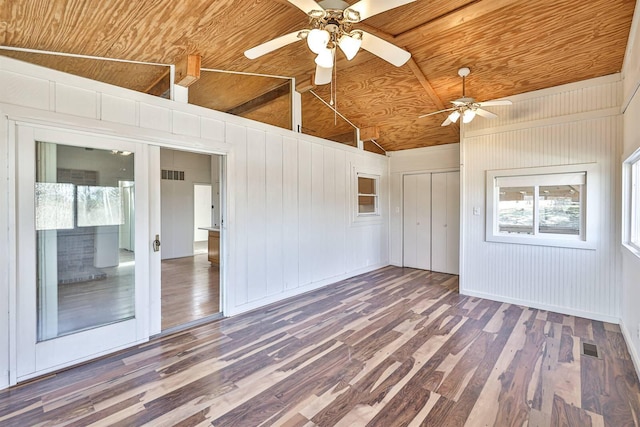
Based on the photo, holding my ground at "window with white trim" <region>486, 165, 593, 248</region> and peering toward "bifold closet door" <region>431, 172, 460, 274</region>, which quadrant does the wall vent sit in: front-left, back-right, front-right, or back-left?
front-left

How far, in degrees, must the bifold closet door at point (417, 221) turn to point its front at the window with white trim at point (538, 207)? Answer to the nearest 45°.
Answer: approximately 45° to its left

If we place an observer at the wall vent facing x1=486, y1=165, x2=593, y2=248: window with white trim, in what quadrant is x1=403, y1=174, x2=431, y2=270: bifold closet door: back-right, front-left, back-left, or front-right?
front-left

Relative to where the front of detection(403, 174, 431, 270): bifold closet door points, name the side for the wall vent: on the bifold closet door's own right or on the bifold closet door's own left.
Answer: on the bifold closet door's own right

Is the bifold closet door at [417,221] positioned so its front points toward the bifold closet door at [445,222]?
no

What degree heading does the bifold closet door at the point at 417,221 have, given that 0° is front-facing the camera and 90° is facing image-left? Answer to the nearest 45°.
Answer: approximately 0°

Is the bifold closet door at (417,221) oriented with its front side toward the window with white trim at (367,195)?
no

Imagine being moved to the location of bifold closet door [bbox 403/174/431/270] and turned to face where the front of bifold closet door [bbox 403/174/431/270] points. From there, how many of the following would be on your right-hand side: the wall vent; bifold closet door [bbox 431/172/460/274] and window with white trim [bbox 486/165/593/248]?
1
